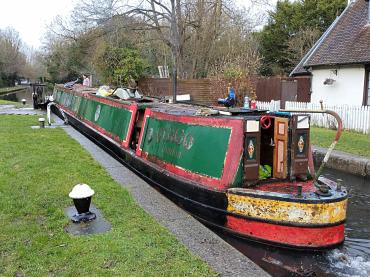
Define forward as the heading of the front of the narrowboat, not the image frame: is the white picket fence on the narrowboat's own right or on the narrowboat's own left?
on the narrowboat's own right

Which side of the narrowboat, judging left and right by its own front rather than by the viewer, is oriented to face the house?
right

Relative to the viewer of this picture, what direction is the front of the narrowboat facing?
facing away from the viewer and to the left of the viewer

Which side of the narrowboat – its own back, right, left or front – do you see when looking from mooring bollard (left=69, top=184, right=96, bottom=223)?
left
